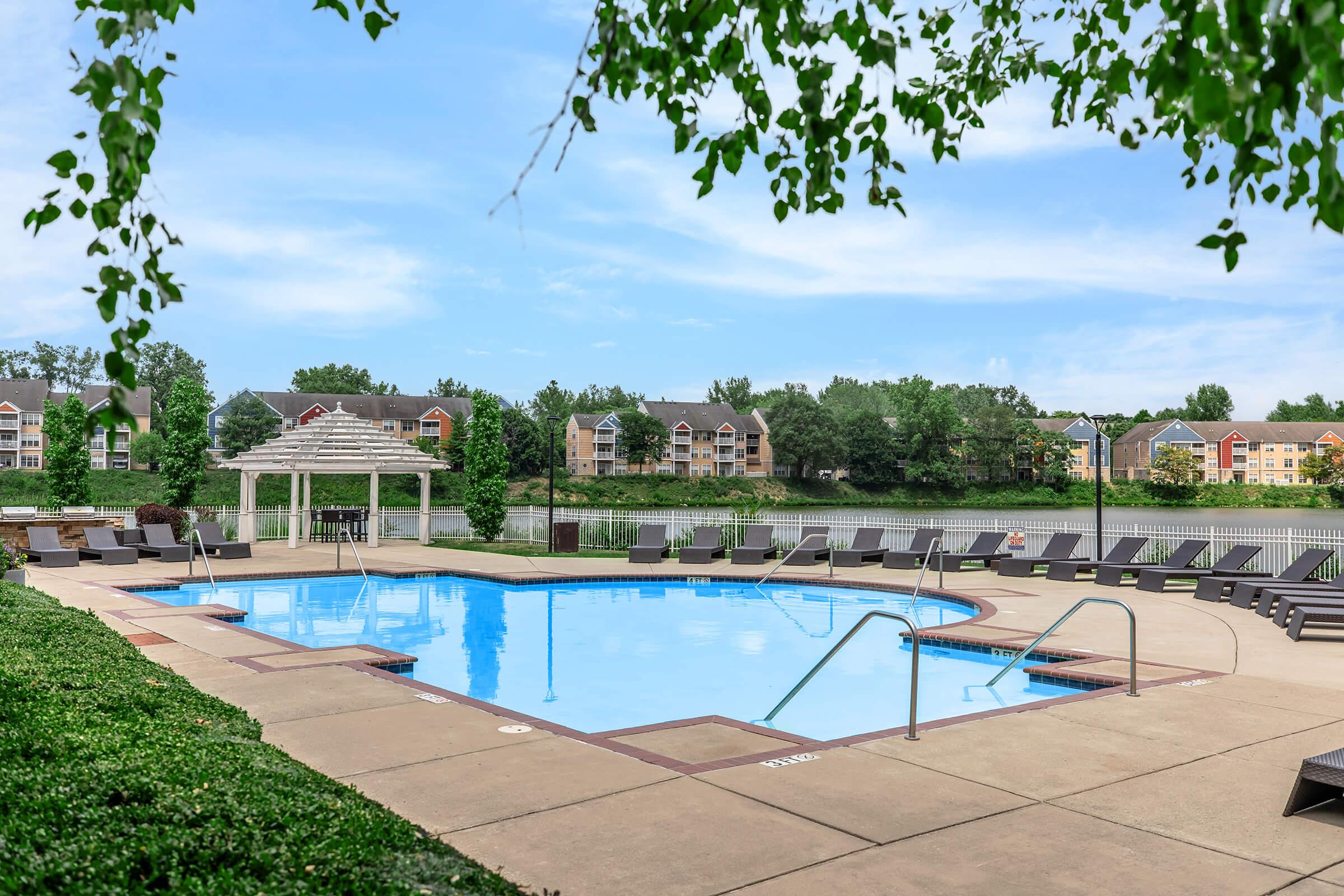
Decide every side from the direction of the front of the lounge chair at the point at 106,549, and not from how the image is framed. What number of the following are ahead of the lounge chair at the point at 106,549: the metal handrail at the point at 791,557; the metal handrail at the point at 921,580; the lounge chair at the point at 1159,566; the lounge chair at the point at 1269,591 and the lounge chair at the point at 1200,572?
5

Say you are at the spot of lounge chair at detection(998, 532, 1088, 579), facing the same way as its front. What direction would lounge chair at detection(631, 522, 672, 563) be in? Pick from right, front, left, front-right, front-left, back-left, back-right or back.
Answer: front-right

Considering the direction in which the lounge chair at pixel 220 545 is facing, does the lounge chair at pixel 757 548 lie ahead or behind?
ahead

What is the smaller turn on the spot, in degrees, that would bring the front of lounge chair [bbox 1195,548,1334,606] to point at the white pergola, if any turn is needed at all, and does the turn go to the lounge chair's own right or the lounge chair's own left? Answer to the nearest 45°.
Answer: approximately 45° to the lounge chair's own right

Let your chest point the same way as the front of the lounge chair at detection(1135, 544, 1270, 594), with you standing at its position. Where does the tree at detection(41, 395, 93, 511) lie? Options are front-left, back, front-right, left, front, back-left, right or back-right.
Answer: front-right

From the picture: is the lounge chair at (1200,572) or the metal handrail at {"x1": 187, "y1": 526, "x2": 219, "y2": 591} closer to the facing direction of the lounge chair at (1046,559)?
the metal handrail

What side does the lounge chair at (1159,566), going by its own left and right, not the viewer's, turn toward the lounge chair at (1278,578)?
left

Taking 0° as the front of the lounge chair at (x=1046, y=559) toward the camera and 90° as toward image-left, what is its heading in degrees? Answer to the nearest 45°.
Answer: approximately 45°

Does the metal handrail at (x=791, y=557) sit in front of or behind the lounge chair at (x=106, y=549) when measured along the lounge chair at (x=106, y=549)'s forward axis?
in front

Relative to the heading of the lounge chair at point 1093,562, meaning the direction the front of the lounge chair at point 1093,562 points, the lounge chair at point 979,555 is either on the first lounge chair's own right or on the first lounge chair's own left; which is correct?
on the first lounge chair's own right

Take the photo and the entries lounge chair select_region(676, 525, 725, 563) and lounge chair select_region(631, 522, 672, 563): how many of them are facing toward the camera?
2

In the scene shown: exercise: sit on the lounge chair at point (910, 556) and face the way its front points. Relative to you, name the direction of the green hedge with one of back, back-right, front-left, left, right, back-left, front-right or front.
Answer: front-left

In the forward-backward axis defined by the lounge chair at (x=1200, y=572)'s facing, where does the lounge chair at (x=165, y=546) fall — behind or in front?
in front

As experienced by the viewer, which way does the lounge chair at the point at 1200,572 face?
facing the viewer and to the left of the viewer

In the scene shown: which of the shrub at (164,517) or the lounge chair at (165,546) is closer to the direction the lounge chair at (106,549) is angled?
the lounge chair

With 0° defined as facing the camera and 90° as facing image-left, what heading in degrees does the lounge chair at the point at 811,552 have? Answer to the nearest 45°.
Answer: approximately 45°

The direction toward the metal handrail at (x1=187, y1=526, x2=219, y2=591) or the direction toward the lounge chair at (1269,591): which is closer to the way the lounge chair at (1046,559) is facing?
the metal handrail
